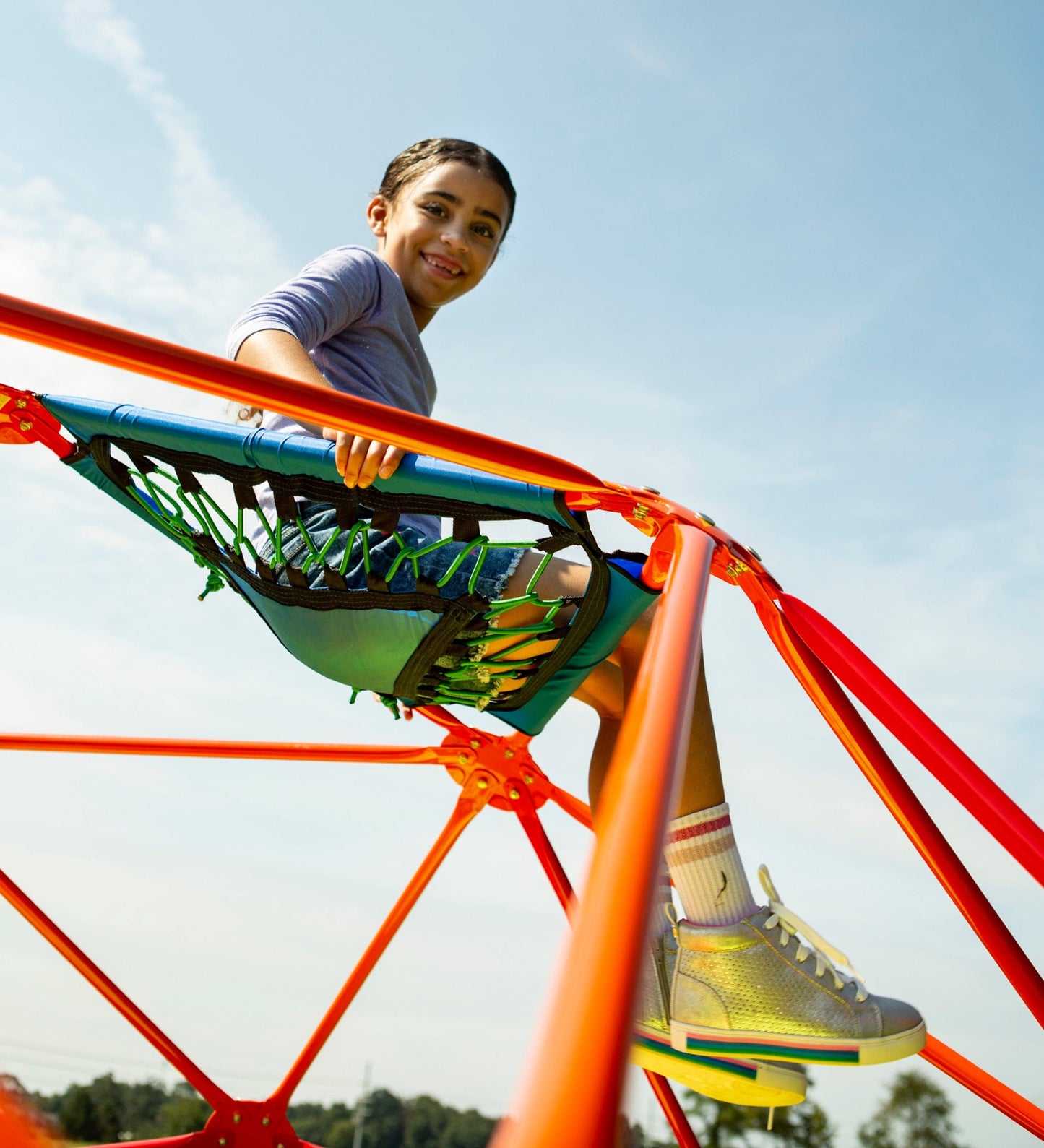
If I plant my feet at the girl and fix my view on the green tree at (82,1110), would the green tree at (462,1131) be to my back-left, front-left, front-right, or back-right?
front-right

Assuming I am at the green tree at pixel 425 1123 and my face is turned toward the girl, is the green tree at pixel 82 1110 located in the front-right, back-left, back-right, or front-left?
front-right

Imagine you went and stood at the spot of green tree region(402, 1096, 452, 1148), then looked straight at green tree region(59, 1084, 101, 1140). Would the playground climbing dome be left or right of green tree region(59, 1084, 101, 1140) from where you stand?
left

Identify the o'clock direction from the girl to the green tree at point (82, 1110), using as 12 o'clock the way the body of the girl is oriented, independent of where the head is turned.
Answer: The green tree is roughly at 8 o'clock from the girl.

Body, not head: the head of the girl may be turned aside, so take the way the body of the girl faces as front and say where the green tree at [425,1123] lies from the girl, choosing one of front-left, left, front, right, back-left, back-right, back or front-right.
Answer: left

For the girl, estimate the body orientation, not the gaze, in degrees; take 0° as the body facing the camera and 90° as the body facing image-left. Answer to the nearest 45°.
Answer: approximately 270°

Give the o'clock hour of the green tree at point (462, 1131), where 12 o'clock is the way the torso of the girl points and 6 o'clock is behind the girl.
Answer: The green tree is roughly at 9 o'clock from the girl.

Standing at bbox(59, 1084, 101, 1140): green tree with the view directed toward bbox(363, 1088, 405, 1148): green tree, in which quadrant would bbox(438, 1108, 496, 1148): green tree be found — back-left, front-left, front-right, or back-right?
front-right

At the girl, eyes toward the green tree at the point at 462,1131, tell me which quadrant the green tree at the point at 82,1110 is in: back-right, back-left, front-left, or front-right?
front-left

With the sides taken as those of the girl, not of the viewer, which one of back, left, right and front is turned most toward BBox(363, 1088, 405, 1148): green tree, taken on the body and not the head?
left
